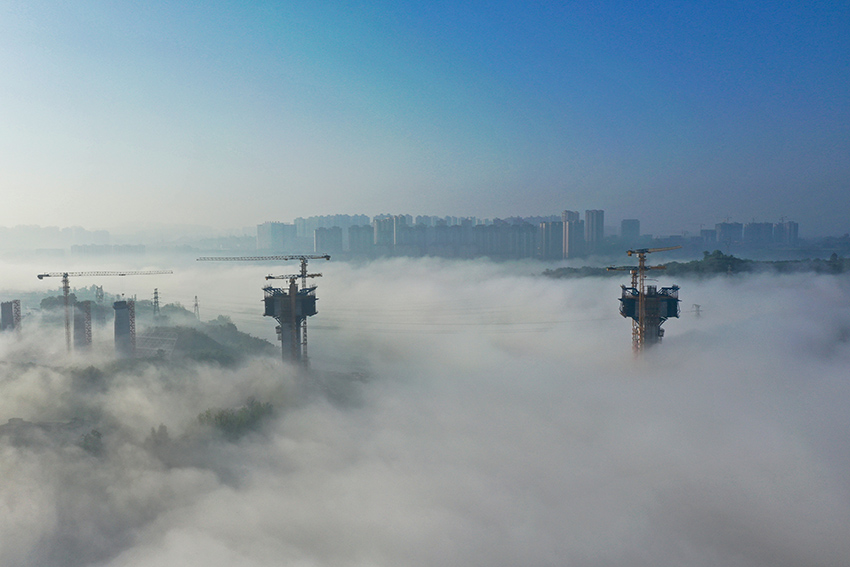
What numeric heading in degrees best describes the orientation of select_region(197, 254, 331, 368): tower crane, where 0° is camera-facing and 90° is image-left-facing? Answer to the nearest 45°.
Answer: approximately 90°

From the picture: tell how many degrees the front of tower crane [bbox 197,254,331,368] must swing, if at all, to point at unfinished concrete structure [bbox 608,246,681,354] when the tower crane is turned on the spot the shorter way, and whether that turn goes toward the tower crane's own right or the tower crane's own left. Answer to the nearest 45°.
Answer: approximately 135° to the tower crane's own left
